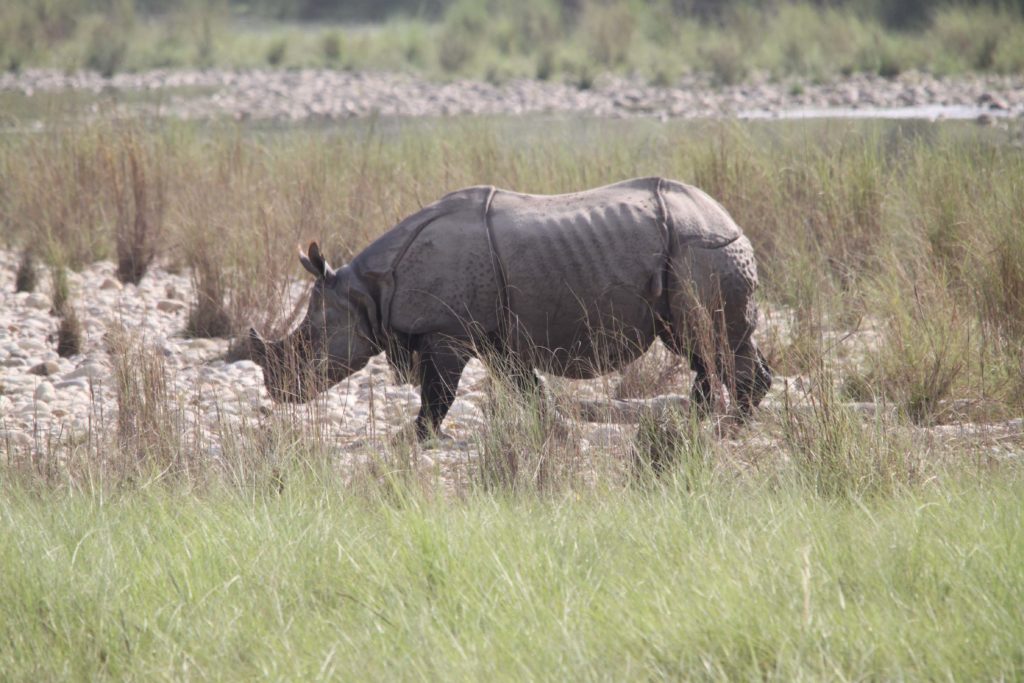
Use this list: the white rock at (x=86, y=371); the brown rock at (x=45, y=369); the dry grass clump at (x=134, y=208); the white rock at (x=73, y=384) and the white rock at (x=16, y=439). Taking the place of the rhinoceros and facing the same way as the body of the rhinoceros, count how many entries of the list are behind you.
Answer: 0

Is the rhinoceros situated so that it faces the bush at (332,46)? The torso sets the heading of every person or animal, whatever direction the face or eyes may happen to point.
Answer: no

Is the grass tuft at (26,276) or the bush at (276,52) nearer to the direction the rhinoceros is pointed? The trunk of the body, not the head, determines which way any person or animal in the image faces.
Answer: the grass tuft

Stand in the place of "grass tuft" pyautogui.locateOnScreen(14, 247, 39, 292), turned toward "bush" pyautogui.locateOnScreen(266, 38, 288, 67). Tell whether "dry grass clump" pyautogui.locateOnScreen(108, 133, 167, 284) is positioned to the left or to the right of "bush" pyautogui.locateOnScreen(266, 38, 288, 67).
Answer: right

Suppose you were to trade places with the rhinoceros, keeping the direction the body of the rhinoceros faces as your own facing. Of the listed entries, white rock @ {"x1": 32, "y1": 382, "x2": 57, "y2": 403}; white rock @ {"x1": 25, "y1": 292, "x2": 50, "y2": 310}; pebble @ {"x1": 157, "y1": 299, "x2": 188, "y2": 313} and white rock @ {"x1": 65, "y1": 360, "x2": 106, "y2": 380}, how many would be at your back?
0

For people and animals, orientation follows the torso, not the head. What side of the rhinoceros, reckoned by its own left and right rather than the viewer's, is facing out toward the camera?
left

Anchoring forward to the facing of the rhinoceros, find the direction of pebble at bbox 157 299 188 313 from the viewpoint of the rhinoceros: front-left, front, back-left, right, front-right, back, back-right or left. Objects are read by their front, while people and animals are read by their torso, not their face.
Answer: front-right

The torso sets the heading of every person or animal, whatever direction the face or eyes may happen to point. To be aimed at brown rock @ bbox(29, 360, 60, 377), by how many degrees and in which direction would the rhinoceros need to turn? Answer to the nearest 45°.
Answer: approximately 45° to its right

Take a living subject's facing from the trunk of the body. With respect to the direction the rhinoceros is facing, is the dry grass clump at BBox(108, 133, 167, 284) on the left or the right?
on its right

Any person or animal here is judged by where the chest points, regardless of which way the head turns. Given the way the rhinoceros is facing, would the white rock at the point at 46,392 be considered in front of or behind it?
in front

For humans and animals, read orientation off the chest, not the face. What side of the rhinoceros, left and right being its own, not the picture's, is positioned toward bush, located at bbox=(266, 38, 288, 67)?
right

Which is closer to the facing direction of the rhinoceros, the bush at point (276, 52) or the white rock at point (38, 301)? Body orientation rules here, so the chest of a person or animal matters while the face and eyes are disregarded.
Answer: the white rock
